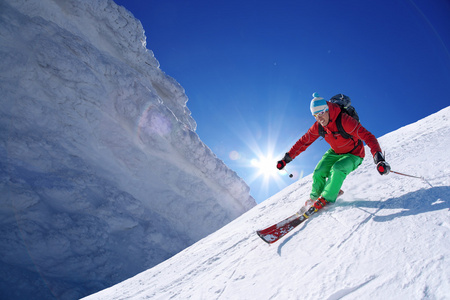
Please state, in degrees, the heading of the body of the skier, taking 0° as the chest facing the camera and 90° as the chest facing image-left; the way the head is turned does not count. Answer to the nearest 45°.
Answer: approximately 45°

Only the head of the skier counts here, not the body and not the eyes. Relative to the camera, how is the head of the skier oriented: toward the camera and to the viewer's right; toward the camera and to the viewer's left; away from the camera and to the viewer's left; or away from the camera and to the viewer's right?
toward the camera and to the viewer's left
